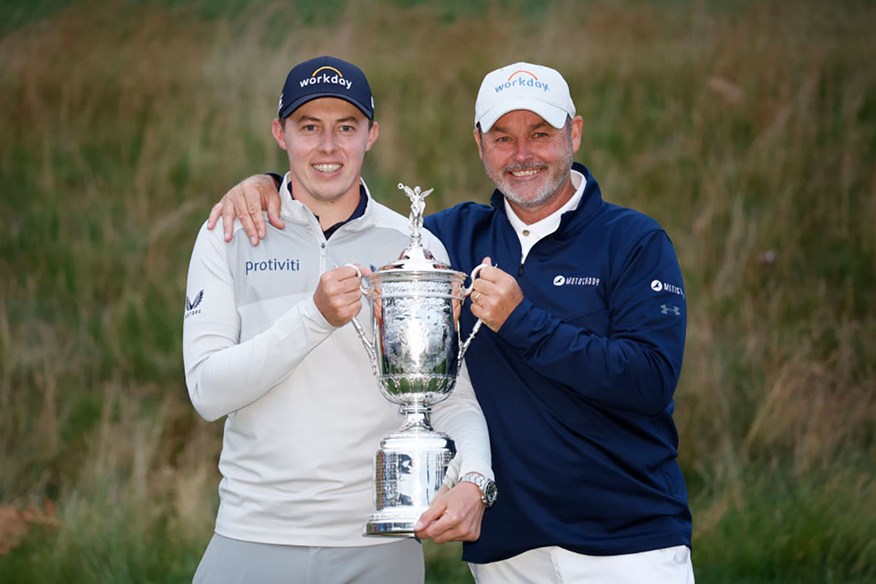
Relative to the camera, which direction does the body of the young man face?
toward the camera
